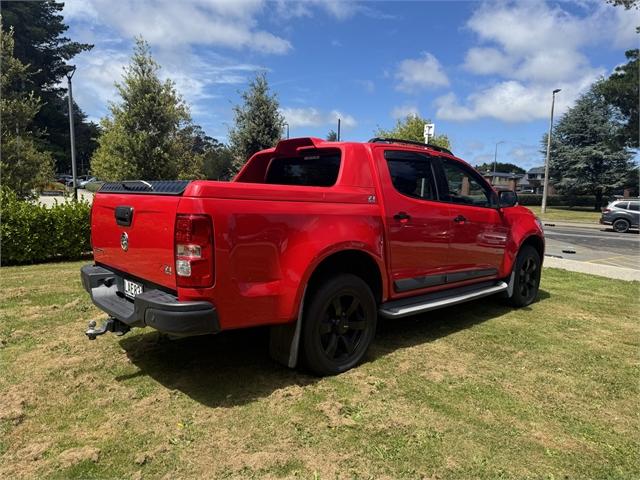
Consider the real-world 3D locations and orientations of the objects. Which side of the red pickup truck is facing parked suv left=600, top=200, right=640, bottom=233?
front

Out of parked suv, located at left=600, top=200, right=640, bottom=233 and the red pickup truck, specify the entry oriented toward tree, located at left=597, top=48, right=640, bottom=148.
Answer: the red pickup truck

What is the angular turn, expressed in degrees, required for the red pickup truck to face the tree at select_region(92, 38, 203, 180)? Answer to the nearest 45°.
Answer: approximately 90° to its left

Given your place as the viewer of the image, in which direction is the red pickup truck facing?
facing away from the viewer and to the right of the viewer

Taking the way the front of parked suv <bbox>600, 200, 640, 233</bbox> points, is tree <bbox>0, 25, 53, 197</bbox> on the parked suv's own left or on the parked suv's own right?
on the parked suv's own right

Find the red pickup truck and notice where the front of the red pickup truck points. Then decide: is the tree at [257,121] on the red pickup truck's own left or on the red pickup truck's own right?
on the red pickup truck's own left

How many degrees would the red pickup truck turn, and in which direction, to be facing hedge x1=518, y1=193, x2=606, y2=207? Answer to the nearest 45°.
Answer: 0° — it already faces it
